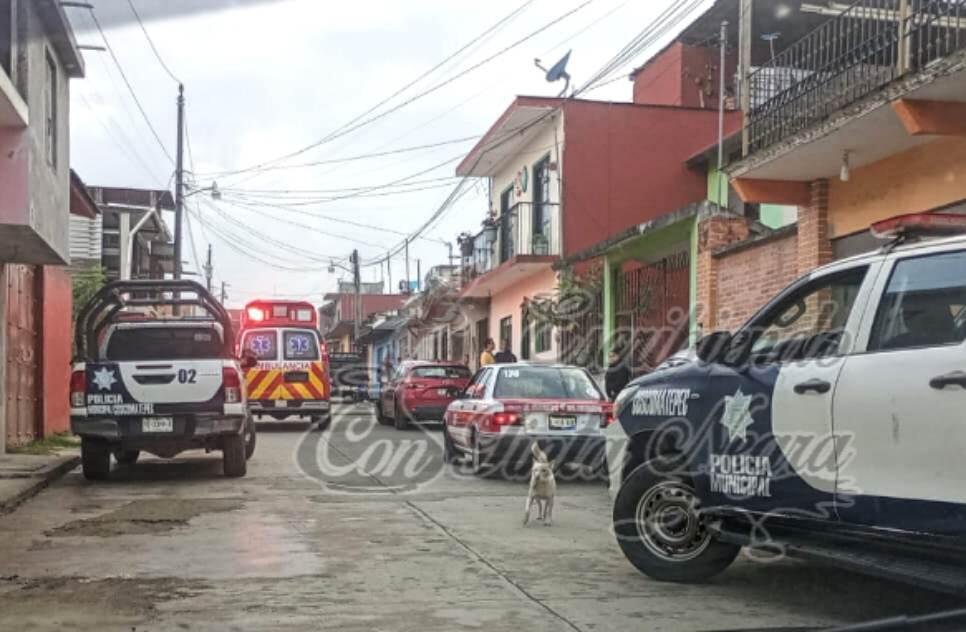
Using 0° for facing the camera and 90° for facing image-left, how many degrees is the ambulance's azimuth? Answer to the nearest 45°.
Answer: approximately 180°

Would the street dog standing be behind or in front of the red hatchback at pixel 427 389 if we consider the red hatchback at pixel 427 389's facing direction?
behind

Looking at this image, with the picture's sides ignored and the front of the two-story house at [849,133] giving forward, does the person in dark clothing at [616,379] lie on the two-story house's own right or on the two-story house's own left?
on the two-story house's own right

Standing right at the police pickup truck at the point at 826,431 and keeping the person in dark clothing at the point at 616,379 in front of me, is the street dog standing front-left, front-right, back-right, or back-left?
front-left

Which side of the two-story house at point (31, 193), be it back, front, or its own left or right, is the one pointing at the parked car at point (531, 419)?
front

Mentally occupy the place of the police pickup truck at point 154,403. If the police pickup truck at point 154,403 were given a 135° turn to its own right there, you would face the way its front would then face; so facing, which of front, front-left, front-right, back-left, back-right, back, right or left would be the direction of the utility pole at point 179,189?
back-left

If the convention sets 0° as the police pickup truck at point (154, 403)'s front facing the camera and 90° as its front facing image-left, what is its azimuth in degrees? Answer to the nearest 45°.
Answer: approximately 180°

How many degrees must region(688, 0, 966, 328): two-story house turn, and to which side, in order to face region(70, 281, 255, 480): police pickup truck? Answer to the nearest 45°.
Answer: approximately 45° to its right

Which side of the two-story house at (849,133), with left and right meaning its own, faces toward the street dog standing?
front

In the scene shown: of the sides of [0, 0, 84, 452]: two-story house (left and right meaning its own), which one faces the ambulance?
left

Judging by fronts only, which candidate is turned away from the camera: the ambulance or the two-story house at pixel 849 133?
the ambulance

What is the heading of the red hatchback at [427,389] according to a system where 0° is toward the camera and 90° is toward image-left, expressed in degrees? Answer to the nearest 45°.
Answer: approximately 135°

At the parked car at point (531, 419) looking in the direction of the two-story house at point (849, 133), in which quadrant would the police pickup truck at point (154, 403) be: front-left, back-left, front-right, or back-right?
back-right

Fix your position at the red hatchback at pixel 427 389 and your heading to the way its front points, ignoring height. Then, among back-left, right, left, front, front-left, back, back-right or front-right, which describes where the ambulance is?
front-left

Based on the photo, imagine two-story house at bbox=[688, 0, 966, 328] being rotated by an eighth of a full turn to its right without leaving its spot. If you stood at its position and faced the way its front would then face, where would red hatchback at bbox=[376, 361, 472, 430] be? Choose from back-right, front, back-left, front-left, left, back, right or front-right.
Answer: front-right
